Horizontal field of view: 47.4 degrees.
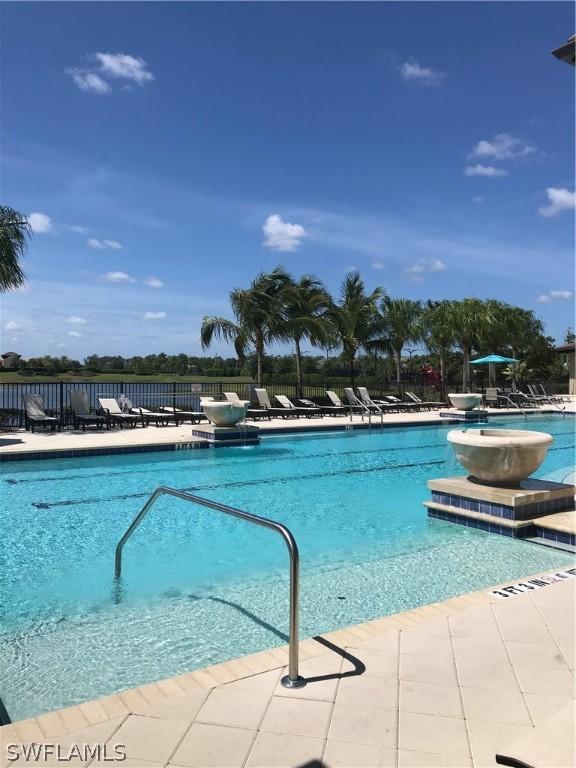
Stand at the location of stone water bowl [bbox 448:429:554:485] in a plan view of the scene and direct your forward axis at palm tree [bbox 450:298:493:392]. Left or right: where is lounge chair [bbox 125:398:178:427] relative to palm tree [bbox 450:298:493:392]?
left

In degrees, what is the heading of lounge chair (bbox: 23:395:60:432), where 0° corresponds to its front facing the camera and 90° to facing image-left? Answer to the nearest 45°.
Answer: approximately 315°

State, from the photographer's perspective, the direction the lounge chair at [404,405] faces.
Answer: facing the viewer and to the right of the viewer

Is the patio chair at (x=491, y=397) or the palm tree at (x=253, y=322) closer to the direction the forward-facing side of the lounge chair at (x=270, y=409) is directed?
the patio chair

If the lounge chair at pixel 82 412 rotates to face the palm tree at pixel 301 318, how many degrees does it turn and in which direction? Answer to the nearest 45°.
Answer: approximately 90° to its left

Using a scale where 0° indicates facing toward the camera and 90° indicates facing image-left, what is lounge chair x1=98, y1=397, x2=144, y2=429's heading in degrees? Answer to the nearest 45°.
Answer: approximately 315°

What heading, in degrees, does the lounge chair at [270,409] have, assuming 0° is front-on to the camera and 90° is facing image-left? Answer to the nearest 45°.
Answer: approximately 315°

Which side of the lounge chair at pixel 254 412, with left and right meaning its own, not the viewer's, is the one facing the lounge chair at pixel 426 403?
left

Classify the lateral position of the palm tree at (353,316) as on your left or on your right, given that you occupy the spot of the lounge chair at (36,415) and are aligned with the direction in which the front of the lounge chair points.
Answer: on your left

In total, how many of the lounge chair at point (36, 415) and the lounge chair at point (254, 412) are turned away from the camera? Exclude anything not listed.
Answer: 0
